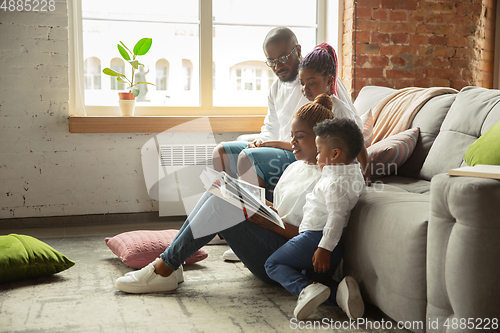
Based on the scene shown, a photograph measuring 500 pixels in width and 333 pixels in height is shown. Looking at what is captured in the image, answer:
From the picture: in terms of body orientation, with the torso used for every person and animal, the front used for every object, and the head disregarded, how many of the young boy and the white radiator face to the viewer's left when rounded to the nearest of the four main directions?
1

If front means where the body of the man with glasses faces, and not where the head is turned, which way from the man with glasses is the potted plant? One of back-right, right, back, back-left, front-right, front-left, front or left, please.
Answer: right

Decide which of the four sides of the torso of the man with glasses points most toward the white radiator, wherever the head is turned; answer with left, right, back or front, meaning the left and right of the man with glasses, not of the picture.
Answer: right

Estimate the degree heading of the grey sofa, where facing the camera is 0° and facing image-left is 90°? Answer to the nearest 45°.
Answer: approximately 45°

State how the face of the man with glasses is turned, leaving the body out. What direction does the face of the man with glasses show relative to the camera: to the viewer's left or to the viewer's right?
to the viewer's left

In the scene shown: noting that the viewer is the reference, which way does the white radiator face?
facing the viewer

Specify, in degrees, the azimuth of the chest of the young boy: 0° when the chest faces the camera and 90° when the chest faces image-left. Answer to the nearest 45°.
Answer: approximately 90°

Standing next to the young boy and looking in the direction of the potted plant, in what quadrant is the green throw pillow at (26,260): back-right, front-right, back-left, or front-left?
front-left

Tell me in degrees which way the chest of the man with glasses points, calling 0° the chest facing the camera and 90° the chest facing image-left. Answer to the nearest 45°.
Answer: approximately 45°

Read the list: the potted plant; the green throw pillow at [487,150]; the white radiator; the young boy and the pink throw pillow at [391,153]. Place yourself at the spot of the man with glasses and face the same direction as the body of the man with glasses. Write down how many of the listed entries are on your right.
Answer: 2

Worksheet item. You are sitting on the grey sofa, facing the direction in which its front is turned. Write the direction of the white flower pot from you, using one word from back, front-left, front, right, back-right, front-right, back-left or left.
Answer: right

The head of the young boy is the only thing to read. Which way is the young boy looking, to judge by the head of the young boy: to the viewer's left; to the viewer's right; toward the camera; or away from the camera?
to the viewer's left

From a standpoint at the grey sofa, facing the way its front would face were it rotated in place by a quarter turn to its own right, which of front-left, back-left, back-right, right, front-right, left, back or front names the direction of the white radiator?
front

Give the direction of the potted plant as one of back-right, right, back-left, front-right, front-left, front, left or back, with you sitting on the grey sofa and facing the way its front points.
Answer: right
